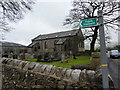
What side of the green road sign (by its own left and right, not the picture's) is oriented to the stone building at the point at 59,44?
back

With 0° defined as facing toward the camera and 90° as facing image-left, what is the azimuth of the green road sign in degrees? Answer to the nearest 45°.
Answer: approximately 0°
